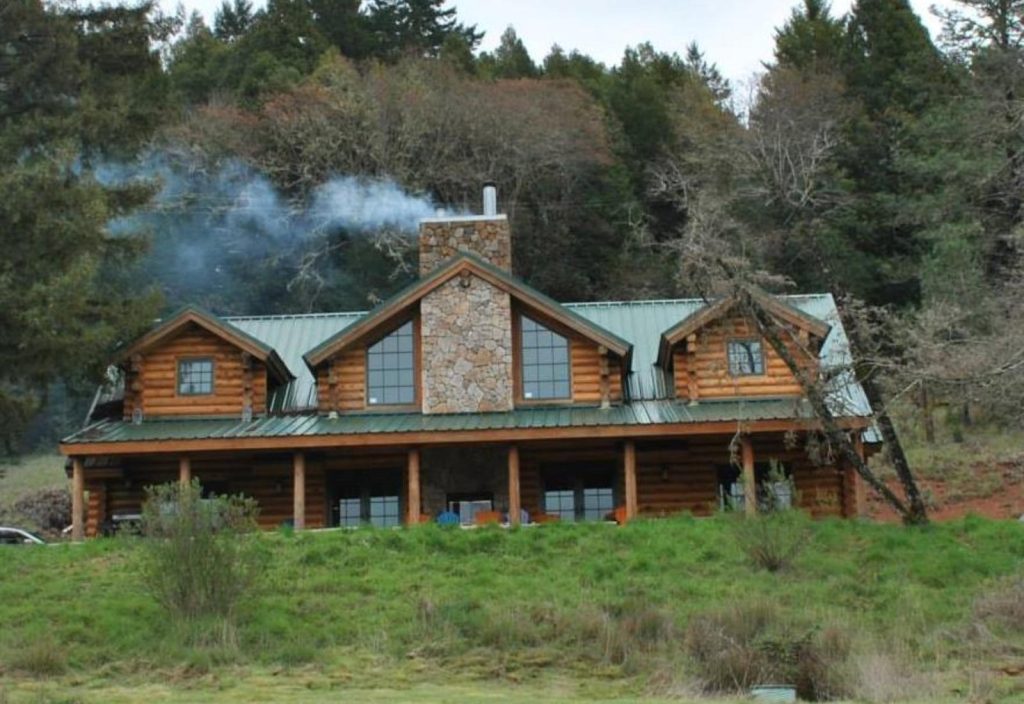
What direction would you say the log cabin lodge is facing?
toward the camera

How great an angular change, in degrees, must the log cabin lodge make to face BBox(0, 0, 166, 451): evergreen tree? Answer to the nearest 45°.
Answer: approximately 90° to its right

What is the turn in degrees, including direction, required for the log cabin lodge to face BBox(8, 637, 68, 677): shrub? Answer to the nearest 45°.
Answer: approximately 45° to its right

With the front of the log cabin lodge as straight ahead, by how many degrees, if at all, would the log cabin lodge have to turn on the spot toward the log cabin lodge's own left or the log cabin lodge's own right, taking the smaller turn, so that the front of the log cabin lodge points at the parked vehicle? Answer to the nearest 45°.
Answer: approximately 90° to the log cabin lodge's own right

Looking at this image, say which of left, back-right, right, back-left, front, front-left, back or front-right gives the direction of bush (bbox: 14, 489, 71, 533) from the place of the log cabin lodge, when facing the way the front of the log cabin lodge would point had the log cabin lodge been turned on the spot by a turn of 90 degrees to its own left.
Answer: back-left
